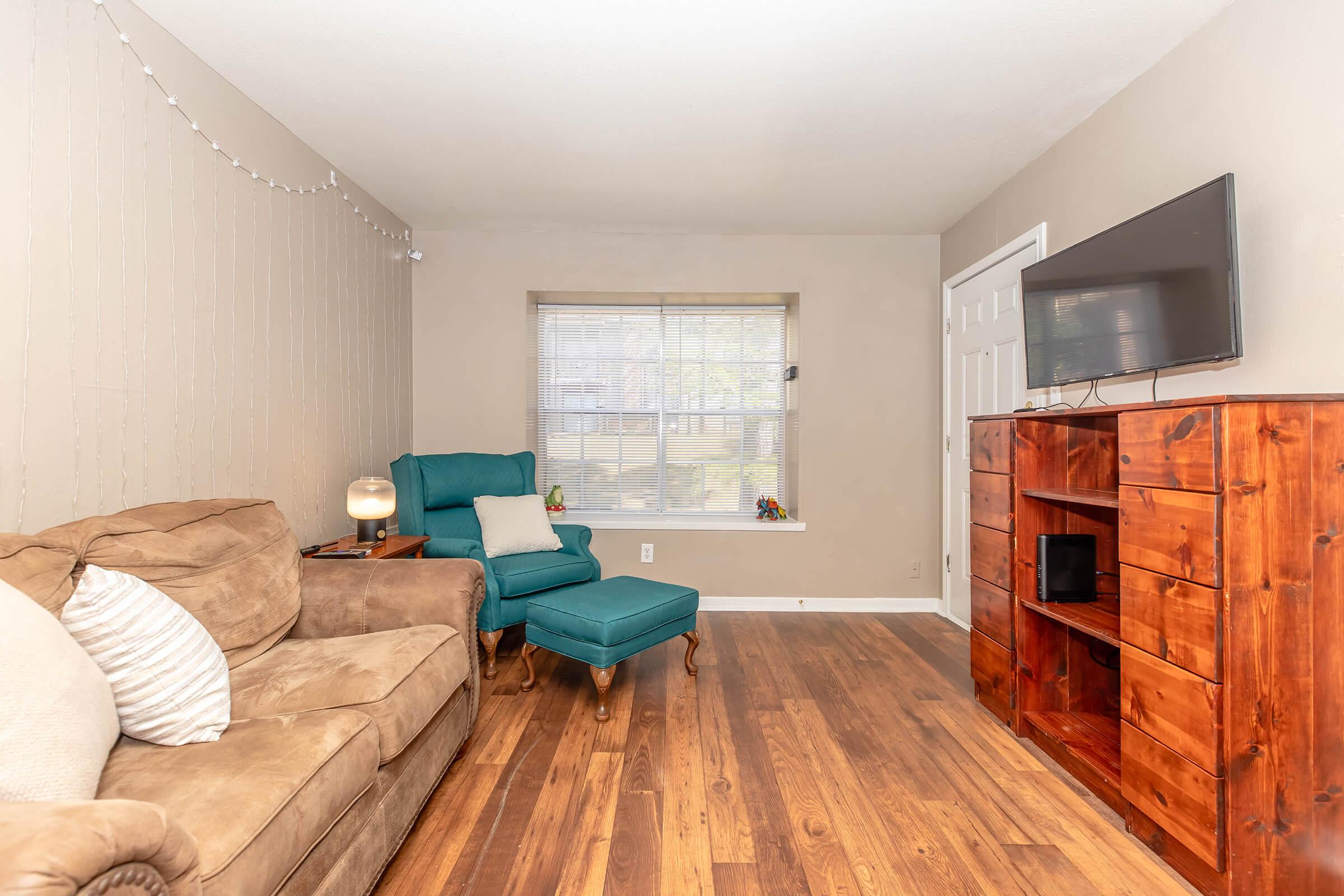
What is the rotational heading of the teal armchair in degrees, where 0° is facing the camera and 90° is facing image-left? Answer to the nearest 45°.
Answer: approximately 315°

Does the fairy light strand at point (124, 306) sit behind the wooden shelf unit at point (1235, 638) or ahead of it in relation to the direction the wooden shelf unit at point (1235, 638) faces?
ahead

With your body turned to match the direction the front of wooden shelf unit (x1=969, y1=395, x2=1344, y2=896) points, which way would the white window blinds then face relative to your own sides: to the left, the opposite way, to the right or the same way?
to the left

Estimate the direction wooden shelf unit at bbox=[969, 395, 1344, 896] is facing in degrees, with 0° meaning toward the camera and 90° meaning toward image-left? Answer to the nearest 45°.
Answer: approximately 45°

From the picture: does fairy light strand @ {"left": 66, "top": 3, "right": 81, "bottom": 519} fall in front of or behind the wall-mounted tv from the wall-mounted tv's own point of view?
in front

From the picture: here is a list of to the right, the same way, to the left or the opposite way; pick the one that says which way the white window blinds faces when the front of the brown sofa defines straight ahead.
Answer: to the right

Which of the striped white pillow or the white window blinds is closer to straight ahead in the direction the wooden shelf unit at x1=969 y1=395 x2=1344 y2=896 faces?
the striped white pillow

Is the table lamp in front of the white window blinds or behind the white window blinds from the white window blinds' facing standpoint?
in front

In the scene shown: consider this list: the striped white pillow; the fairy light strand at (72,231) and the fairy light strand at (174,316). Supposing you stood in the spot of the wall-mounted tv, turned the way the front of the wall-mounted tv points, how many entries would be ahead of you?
3

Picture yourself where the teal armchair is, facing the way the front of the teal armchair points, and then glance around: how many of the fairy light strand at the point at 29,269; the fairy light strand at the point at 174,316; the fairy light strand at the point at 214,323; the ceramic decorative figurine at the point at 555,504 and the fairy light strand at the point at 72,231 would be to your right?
4

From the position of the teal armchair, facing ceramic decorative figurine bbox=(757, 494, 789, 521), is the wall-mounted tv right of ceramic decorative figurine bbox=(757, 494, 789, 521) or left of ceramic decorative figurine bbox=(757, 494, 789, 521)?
right

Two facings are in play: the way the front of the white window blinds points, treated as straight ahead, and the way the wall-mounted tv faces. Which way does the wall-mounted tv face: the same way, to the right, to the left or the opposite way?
to the right

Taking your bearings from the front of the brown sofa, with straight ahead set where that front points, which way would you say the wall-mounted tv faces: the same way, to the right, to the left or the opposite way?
the opposite way

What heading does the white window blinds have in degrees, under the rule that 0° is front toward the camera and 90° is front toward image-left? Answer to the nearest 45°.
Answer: approximately 0°
